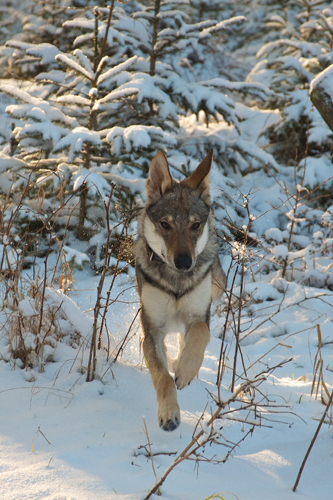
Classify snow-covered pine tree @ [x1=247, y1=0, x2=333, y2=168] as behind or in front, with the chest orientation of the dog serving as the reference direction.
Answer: behind

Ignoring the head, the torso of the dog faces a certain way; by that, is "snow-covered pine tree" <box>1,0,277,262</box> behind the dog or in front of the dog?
behind

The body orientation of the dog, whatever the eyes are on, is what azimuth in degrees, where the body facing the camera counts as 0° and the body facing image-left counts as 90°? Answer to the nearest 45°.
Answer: approximately 0°
